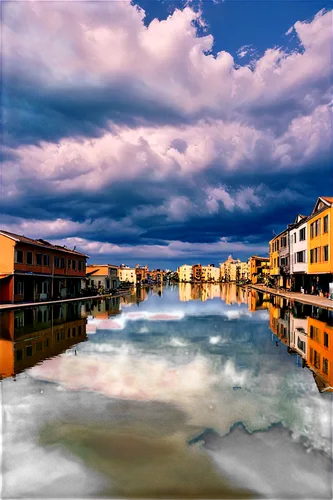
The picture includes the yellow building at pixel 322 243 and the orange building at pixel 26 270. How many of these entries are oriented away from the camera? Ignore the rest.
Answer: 0

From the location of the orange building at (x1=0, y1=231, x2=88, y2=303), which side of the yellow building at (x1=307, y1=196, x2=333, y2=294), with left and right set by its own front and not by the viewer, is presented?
front

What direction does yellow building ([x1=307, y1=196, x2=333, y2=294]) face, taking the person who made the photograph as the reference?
facing the viewer and to the left of the viewer

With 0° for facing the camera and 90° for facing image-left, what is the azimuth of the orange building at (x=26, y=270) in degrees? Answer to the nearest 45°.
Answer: approximately 315°

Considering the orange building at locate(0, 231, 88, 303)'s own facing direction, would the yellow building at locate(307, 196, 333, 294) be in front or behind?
in front
